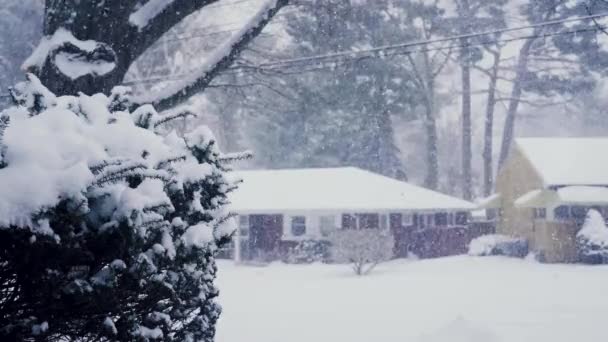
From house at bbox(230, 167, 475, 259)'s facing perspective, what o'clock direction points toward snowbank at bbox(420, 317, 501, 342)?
The snowbank is roughly at 12 o'clock from the house.

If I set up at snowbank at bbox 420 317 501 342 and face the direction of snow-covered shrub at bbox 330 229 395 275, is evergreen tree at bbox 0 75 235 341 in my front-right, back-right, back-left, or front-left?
back-left

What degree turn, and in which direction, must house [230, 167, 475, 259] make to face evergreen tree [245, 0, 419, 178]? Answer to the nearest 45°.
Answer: approximately 180°

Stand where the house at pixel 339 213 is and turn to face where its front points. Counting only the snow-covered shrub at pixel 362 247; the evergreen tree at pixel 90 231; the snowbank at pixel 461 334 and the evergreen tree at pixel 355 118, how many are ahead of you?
3

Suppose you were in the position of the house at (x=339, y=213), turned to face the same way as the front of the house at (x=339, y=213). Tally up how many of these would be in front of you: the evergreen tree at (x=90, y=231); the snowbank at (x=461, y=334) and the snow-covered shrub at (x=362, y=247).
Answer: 3

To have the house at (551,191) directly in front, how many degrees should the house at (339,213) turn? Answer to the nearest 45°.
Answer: approximately 90° to its left

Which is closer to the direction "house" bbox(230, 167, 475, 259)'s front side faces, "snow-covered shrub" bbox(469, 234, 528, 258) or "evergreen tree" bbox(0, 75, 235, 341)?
the evergreen tree

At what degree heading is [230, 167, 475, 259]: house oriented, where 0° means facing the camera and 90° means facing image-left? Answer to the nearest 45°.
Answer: approximately 0°

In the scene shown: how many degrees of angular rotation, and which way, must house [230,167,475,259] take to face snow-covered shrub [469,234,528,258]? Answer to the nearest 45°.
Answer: approximately 90° to its left

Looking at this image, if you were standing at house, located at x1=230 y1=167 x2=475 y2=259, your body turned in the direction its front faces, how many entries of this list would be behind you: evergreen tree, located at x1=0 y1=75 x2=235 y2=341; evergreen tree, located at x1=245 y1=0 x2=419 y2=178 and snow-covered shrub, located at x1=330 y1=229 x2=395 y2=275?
1

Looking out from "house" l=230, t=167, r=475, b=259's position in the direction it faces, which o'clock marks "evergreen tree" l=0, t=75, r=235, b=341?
The evergreen tree is roughly at 12 o'clock from the house.

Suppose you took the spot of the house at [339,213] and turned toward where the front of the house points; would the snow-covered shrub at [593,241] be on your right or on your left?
on your left

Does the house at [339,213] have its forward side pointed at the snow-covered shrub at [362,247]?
yes
